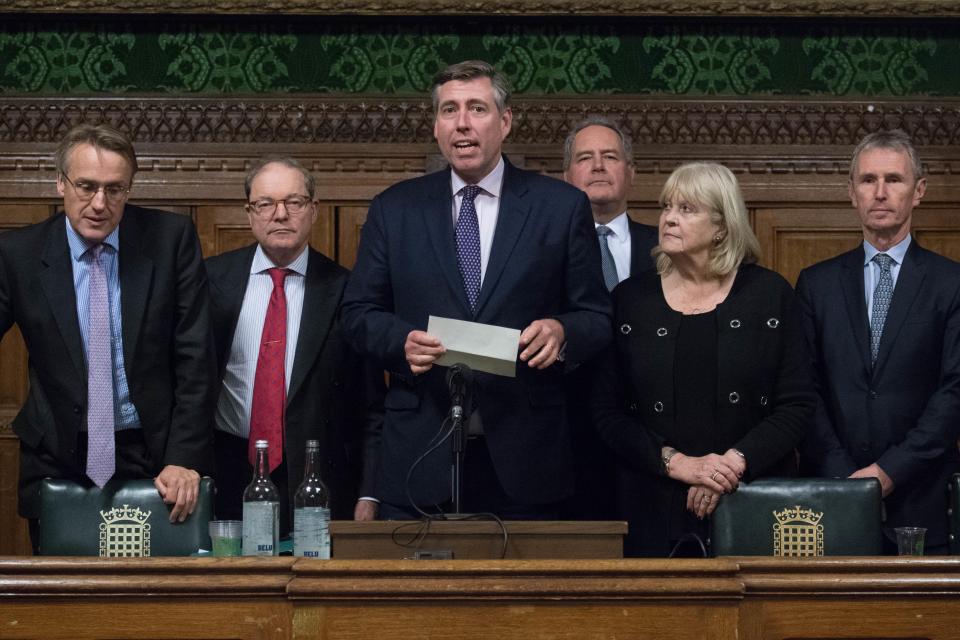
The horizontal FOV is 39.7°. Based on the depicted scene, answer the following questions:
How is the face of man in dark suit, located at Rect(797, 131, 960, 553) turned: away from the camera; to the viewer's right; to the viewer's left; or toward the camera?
toward the camera

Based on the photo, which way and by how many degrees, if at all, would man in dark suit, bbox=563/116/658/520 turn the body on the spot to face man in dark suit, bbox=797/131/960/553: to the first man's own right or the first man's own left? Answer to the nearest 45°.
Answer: approximately 90° to the first man's own left

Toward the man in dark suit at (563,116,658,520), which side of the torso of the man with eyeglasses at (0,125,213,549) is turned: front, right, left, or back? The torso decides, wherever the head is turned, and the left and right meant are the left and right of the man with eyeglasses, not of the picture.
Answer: left

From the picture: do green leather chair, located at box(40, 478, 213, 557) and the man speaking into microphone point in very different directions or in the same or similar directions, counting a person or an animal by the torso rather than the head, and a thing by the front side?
same or similar directions

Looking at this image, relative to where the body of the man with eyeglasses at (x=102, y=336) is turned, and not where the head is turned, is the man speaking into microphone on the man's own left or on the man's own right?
on the man's own left

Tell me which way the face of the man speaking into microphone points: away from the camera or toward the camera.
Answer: toward the camera

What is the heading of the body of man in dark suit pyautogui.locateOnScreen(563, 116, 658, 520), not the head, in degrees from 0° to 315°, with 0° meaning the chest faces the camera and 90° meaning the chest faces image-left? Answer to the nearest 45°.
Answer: approximately 0°

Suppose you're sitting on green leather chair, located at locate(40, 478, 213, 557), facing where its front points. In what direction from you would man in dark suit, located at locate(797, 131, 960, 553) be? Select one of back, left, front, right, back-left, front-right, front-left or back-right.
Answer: left

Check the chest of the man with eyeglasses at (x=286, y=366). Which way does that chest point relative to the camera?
toward the camera

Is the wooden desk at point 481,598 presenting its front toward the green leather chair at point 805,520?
no

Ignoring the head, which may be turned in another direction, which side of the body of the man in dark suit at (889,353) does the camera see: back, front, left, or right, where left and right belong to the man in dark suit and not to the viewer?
front

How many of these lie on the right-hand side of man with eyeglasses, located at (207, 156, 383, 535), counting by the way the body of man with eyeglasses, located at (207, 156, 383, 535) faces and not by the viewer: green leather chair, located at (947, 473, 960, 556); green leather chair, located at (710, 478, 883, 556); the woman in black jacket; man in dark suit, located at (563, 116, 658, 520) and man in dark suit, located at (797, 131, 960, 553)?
0

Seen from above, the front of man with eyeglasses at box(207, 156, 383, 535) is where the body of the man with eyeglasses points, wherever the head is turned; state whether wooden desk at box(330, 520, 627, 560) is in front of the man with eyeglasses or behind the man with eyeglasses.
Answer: in front

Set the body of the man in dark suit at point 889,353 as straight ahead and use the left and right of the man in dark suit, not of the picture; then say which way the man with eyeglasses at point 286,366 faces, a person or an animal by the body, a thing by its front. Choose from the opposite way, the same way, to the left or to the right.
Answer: the same way

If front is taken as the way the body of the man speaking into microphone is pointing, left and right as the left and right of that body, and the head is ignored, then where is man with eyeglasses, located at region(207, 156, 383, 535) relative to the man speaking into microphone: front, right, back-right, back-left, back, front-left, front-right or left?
back-right
